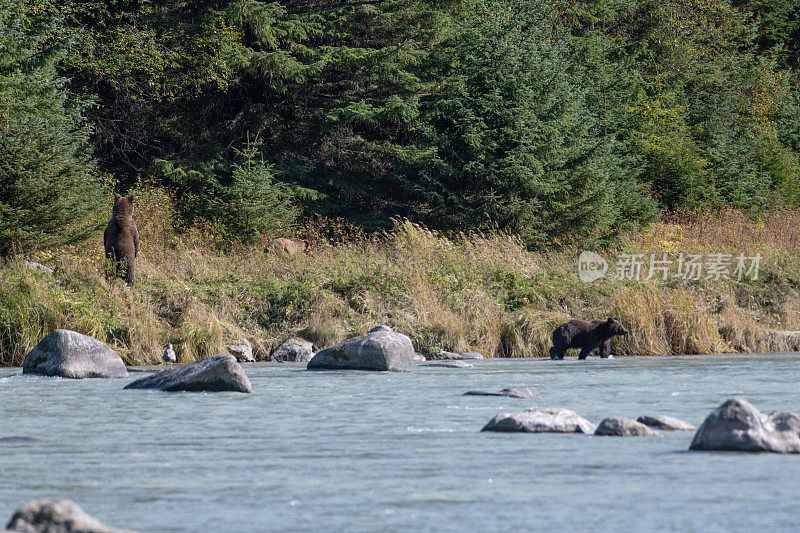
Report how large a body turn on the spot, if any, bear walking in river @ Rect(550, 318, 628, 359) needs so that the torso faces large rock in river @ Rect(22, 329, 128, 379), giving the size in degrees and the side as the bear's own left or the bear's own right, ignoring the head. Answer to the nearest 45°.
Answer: approximately 135° to the bear's own right

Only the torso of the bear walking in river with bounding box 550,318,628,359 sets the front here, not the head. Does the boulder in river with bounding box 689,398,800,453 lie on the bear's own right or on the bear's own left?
on the bear's own right

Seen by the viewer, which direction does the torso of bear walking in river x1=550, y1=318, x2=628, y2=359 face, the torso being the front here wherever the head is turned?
to the viewer's right

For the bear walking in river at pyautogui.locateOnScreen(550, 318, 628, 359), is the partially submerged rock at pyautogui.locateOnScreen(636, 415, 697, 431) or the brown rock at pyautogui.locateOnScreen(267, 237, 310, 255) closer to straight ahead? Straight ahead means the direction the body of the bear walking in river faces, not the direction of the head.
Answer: the partially submerged rock

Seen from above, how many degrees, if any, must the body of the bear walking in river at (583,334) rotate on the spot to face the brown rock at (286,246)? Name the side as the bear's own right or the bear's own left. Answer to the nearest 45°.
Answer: approximately 135° to the bear's own left

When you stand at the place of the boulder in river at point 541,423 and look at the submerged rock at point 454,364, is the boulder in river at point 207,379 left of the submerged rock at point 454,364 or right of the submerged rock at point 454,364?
left

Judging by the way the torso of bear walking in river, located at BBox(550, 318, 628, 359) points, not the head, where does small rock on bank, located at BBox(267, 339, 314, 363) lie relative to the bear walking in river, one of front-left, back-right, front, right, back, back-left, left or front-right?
back

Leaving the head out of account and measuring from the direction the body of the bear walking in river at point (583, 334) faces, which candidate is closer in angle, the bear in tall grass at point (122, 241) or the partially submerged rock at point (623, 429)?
the partially submerged rock

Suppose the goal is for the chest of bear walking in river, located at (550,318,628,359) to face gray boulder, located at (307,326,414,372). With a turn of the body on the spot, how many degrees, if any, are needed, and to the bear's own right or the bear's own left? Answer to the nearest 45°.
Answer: approximately 135° to the bear's own right

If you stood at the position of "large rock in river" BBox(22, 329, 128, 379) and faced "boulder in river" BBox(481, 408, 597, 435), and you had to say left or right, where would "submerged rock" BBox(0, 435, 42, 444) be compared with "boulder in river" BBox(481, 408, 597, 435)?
right

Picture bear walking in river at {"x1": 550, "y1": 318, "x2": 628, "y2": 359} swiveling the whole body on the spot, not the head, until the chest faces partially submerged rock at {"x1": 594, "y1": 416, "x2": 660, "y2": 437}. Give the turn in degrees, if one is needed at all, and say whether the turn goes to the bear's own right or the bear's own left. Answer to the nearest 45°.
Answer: approximately 90° to the bear's own right

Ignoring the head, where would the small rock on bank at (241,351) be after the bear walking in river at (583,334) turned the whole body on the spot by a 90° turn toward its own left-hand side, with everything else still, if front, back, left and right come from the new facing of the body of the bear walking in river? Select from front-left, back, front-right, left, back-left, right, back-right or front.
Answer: left

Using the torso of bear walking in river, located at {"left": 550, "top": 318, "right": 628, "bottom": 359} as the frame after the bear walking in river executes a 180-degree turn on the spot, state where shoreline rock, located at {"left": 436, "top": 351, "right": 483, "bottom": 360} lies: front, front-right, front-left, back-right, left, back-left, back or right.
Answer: front
